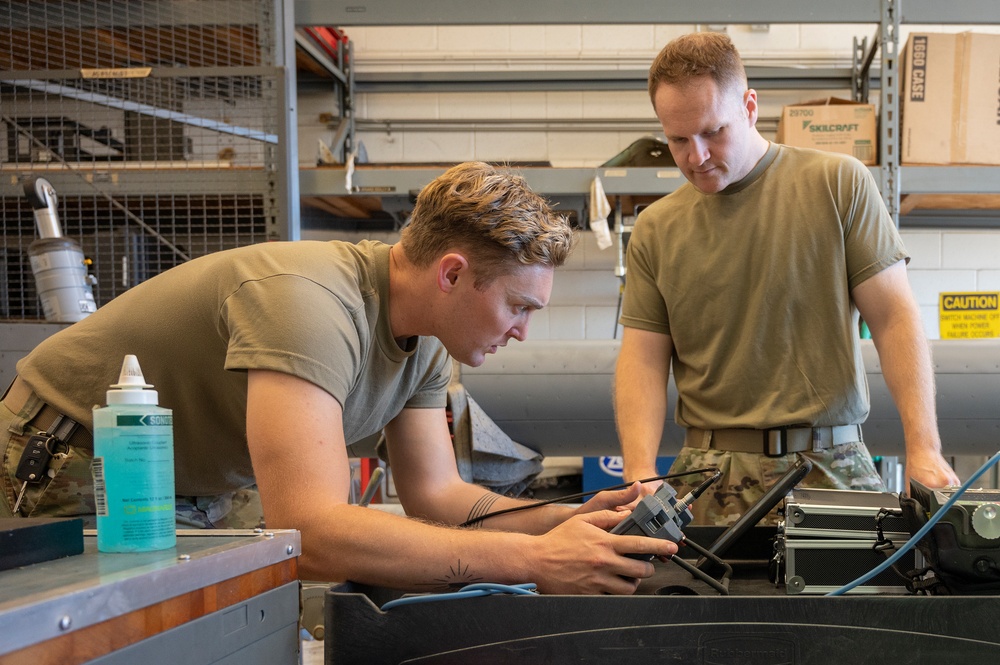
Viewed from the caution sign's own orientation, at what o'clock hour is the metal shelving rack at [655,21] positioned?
The metal shelving rack is roughly at 2 o'clock from the caution sign.

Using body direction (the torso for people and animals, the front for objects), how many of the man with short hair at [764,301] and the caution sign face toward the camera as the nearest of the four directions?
2

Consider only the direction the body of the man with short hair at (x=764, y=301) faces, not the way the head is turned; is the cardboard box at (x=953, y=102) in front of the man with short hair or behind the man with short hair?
behind

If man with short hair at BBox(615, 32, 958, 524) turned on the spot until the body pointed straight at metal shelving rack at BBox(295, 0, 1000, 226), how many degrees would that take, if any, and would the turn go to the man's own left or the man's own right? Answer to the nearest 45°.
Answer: approximately 180°

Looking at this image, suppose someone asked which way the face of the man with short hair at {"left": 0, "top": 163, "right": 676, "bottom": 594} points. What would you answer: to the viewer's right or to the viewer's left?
to the viewer's right

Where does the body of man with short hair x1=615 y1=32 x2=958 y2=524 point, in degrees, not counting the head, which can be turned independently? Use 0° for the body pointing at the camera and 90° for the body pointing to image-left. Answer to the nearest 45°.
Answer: approximately 0°
